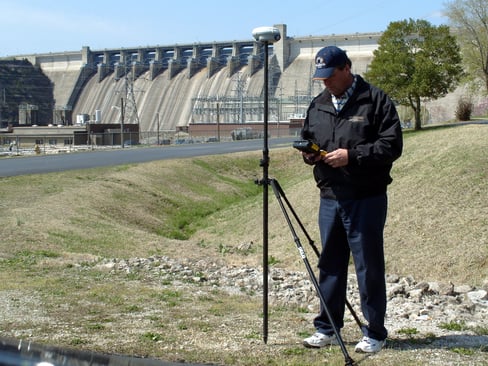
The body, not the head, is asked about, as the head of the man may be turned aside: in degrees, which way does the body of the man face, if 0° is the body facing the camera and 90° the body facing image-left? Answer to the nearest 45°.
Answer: approximately 45°

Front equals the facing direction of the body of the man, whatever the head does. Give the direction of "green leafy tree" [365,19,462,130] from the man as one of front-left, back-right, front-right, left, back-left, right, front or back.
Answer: back-right
